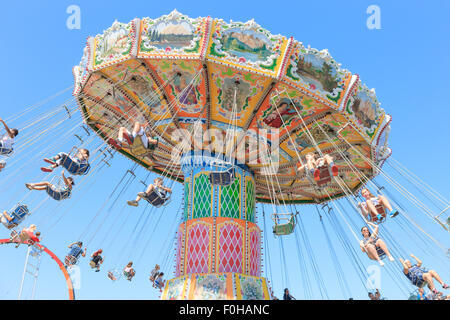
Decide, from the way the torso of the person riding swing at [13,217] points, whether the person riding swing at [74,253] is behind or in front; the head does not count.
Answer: behind

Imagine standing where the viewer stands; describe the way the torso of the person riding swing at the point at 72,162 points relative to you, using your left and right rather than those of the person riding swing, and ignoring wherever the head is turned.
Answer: facing to the left of the viewer

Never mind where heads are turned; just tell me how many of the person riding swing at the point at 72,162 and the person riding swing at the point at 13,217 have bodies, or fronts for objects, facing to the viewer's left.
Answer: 2

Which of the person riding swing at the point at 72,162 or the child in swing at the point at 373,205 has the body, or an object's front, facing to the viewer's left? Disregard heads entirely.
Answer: the person riding swing

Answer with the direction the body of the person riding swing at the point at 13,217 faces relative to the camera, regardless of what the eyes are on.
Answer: to the viewer's left

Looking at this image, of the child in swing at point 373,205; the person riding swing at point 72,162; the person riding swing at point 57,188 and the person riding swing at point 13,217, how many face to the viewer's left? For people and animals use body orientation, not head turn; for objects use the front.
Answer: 3

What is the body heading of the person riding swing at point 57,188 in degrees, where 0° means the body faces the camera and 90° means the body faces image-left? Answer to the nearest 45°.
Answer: approximately 90°

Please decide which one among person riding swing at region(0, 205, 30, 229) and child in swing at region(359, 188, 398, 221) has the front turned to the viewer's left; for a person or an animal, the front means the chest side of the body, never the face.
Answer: the person riding swing
